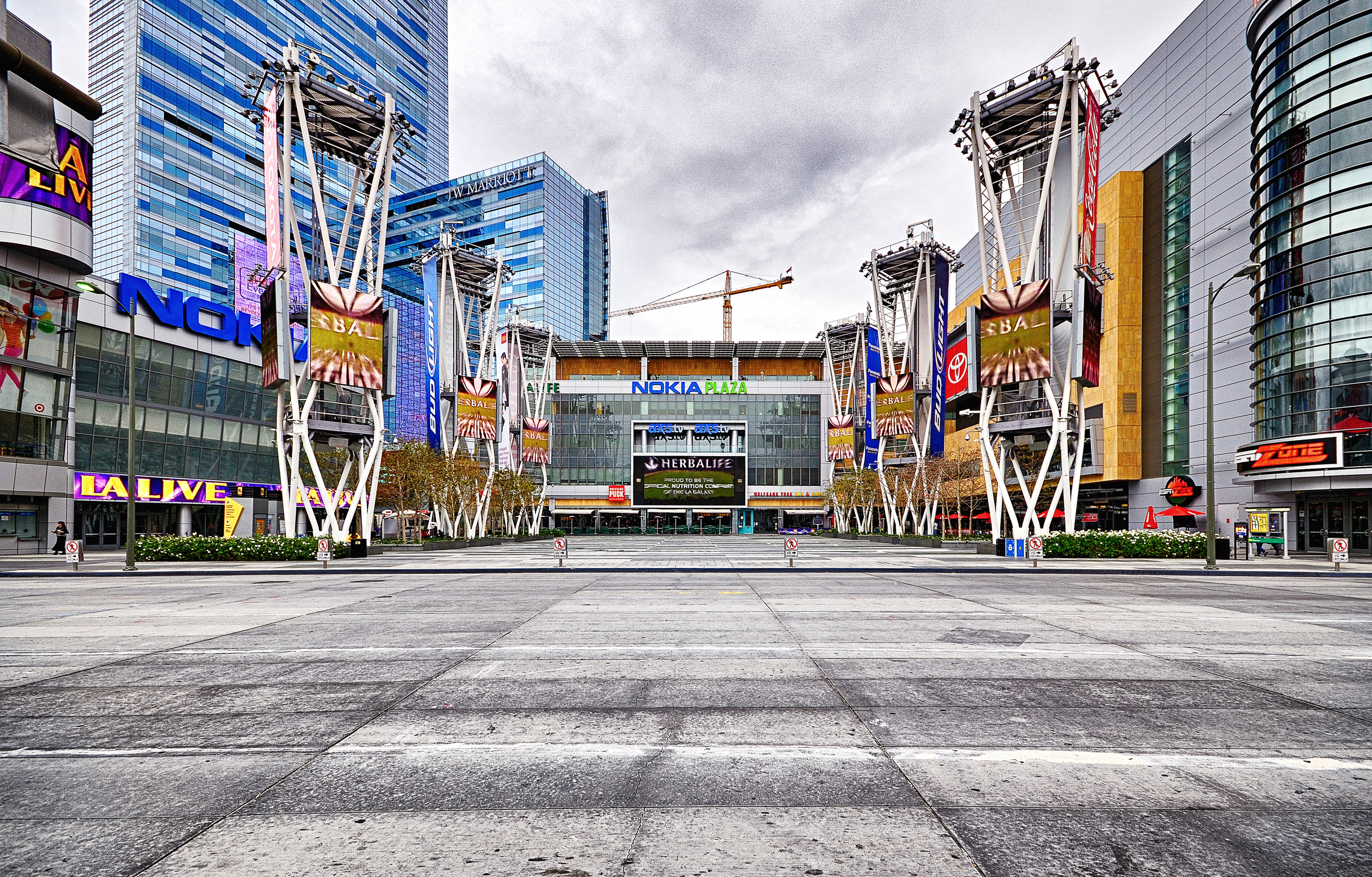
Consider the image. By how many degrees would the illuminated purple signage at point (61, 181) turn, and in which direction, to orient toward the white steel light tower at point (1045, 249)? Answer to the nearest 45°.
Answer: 0° — it already faces it

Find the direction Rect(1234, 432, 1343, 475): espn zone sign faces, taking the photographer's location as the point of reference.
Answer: facing the viewer and to the left of the viewer

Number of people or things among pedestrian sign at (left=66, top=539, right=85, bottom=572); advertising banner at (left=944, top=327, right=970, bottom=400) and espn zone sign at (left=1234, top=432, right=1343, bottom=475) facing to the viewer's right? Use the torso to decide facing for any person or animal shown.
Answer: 0

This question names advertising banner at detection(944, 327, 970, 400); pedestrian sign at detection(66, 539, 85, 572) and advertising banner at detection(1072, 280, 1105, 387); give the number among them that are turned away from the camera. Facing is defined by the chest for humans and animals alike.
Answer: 0

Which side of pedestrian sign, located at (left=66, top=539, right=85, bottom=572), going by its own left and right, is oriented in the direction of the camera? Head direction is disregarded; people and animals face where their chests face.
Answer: front

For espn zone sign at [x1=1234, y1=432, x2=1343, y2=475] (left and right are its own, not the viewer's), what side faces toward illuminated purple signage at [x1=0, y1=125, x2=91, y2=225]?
front

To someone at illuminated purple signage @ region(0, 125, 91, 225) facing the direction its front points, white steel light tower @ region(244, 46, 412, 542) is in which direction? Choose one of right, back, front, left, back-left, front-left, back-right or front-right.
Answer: front

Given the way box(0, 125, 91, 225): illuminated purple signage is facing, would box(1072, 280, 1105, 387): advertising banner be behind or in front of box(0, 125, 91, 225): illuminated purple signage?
in front

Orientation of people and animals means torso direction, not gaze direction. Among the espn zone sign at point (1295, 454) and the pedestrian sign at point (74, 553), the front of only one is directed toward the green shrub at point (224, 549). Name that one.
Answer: the espn zone sign

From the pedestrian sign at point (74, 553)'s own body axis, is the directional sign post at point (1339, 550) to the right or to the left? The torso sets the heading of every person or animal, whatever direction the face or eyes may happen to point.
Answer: on its left
